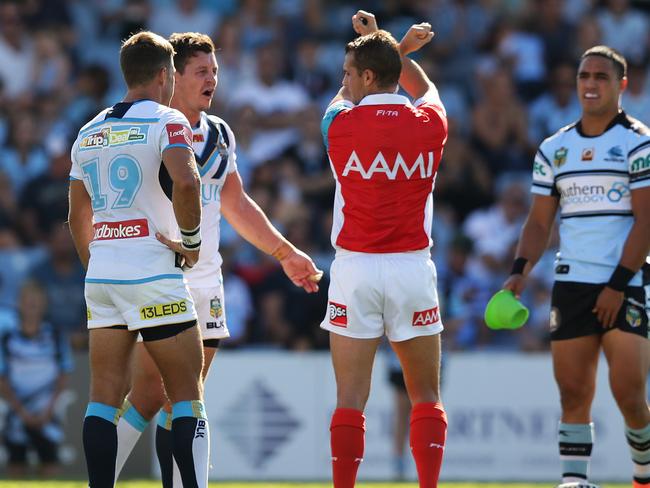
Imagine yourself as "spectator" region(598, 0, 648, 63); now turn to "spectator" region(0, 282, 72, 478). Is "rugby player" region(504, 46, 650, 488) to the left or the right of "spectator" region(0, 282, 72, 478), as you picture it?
left

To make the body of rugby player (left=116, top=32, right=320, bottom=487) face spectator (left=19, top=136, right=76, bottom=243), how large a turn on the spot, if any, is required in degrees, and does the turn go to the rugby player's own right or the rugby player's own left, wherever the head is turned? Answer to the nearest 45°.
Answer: approximately 135° to the rugby player's own left

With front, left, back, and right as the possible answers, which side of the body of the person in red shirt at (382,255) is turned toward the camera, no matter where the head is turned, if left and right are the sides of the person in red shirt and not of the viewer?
back

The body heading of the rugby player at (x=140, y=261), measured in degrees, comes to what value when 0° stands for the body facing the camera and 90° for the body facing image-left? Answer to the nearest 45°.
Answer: approximately 225°

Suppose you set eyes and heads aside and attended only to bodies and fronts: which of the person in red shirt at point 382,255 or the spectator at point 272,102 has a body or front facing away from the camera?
the person in red shirt

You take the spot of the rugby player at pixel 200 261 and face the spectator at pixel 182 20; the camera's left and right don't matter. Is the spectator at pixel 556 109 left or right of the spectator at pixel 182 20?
right

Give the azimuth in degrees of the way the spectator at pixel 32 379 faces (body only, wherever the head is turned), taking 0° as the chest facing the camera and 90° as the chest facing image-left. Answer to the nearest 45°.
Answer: approximately 0°

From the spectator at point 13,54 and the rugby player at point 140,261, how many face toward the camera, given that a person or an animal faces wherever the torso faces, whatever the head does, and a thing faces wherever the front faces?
1

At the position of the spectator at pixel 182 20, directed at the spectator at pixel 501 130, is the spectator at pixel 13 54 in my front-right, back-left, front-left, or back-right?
back-right

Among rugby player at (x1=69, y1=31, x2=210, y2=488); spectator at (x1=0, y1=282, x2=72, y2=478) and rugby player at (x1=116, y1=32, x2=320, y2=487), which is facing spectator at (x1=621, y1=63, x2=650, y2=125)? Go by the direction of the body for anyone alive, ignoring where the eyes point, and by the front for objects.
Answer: rugby player at (x1=69, y1=31, x2=210, y2=488)

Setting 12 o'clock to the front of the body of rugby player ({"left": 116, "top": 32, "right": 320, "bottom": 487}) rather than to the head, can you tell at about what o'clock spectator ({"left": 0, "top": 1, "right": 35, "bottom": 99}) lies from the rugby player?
The spectator is roughly at 7 o'clock from the rugby player.

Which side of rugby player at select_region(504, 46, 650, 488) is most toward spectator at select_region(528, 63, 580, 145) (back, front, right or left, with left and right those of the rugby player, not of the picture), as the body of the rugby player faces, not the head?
back
